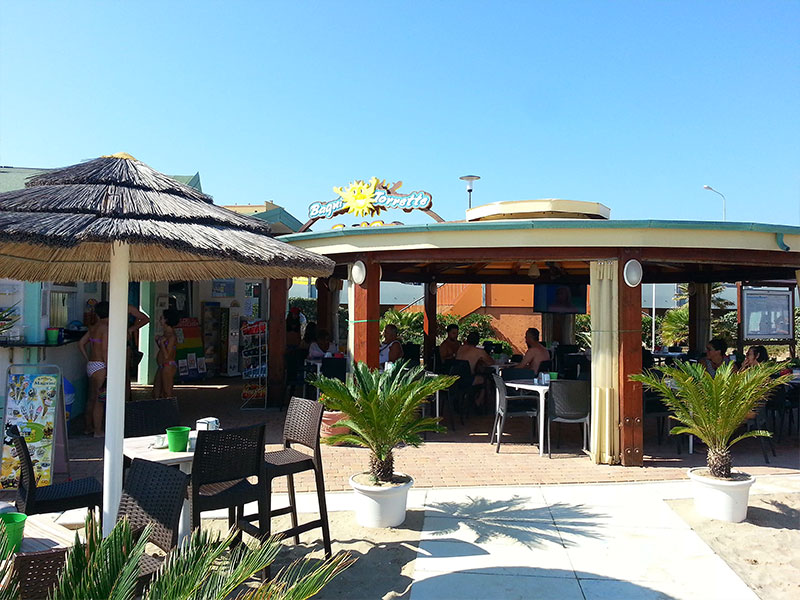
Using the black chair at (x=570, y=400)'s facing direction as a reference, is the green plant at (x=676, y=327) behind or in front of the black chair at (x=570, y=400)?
in front

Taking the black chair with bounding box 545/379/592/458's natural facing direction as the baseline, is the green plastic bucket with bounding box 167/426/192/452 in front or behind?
behind

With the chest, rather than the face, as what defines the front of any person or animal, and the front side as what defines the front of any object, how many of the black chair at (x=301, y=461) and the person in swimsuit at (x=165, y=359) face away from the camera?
0

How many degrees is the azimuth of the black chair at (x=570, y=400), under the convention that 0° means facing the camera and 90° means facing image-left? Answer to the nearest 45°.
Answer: approximately 180°

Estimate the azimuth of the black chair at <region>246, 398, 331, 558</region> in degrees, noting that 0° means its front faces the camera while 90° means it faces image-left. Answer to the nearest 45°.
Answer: approximately 45°

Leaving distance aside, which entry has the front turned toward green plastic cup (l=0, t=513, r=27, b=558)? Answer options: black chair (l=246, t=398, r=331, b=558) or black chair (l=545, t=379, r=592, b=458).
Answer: black chair (l=246, t=398, r=331, b=558)
